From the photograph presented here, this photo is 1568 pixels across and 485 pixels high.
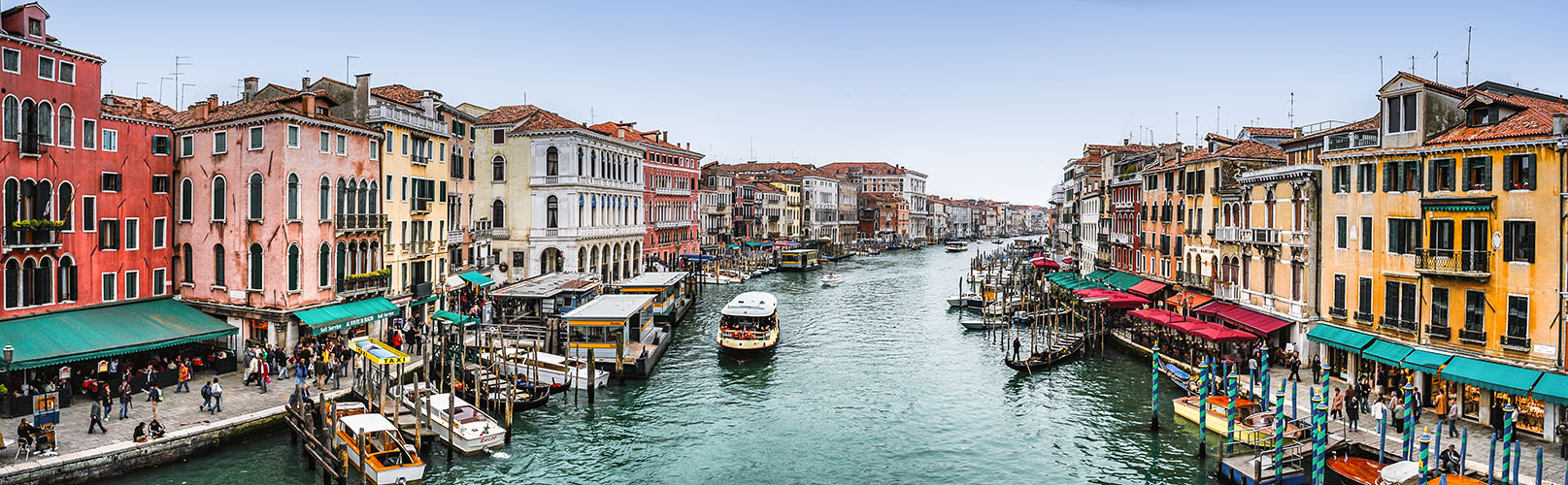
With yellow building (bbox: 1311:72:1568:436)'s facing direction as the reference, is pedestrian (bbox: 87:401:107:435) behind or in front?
in front

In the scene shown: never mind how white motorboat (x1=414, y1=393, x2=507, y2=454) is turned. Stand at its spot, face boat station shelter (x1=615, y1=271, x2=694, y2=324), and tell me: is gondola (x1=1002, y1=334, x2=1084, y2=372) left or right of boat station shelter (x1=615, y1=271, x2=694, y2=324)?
right

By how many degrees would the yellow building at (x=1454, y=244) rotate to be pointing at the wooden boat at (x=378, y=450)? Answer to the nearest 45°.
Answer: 0° — it already faces it

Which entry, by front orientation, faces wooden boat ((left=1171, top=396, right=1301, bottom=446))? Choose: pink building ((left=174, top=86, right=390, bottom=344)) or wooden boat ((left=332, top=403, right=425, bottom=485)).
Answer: the pink building

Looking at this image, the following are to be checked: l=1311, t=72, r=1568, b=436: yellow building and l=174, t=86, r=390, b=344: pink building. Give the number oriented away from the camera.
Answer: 0

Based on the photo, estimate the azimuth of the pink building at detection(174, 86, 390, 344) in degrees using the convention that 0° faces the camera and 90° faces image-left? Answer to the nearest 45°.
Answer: approximately 315°
